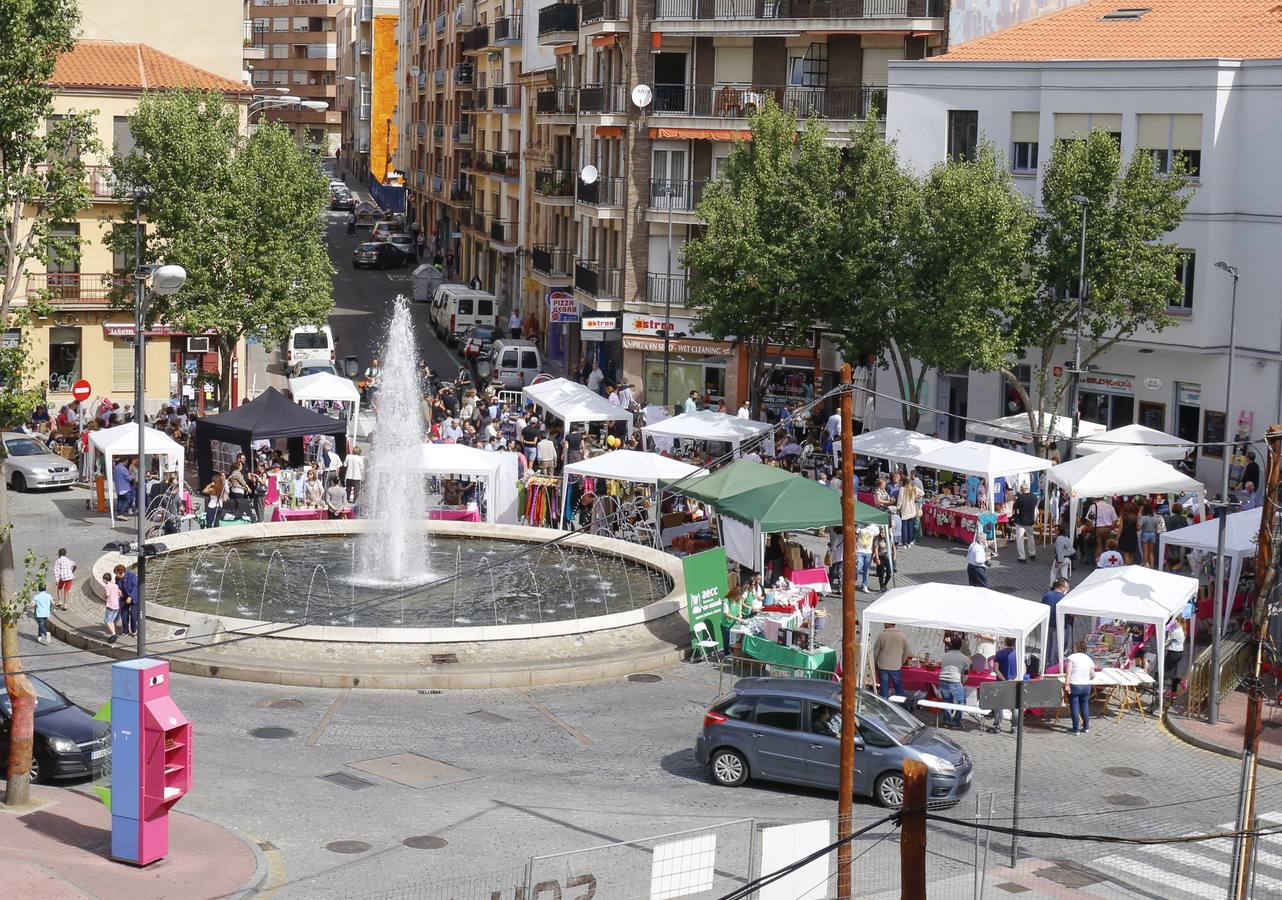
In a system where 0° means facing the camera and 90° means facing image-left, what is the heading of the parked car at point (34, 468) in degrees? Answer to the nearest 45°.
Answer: approximately 315°

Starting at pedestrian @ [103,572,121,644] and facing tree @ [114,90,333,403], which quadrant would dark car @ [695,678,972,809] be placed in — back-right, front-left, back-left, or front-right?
back-right

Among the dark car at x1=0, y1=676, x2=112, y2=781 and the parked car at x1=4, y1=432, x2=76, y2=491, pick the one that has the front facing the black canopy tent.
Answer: the parked car

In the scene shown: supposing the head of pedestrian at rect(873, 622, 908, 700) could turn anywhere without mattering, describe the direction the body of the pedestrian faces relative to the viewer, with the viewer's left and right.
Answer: facing away from the viewer

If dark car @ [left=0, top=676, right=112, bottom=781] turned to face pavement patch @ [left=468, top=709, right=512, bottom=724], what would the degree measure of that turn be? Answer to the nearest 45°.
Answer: approximately 45° to its left

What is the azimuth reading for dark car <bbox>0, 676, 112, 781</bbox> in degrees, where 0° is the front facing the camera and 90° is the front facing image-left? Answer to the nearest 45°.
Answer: approximately 315°

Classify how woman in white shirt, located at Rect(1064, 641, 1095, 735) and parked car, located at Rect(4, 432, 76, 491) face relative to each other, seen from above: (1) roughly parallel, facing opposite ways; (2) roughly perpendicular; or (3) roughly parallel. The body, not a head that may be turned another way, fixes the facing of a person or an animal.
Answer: roughly perpendicular

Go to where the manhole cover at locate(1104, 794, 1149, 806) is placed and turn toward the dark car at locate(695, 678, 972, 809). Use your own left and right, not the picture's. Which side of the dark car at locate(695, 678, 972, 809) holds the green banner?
right
